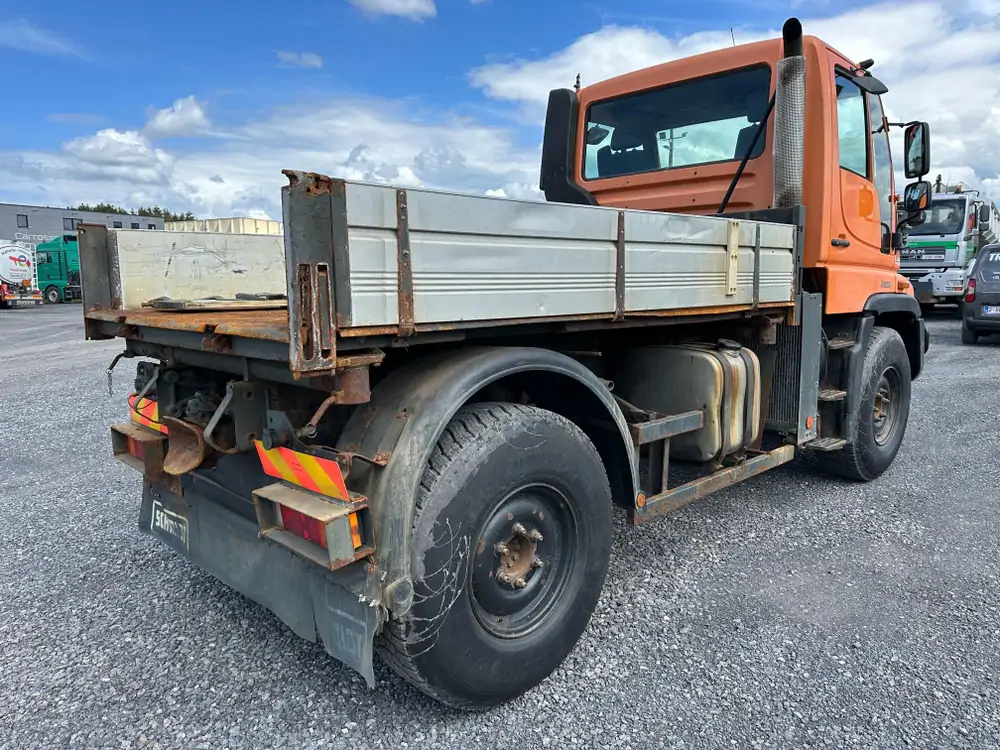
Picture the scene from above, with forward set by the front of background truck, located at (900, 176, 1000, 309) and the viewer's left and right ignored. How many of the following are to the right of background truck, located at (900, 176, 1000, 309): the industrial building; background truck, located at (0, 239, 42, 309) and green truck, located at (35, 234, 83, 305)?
3

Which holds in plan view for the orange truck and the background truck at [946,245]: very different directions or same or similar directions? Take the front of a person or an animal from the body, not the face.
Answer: very different directions

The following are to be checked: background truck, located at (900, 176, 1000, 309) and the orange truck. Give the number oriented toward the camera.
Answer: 1

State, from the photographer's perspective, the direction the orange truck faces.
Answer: facing away from the viewer and to the right of the viewer

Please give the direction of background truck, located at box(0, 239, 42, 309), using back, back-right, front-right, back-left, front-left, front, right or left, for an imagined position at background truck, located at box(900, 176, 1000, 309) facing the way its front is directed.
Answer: right

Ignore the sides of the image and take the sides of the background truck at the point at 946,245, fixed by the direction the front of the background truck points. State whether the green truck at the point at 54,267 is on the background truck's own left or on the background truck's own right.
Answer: on the background truck's own right

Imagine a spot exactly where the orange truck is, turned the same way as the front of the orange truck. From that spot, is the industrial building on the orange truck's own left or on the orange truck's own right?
on the orange truck's own left

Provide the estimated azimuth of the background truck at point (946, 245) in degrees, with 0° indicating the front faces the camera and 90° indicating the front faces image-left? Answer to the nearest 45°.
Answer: approximately 0°

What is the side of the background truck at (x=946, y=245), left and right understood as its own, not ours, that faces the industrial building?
right

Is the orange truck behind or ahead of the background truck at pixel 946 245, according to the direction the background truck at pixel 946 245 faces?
ahead

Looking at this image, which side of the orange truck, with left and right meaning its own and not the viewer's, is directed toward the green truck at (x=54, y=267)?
left

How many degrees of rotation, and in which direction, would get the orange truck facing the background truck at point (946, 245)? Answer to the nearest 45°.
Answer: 0° — it already faces it
